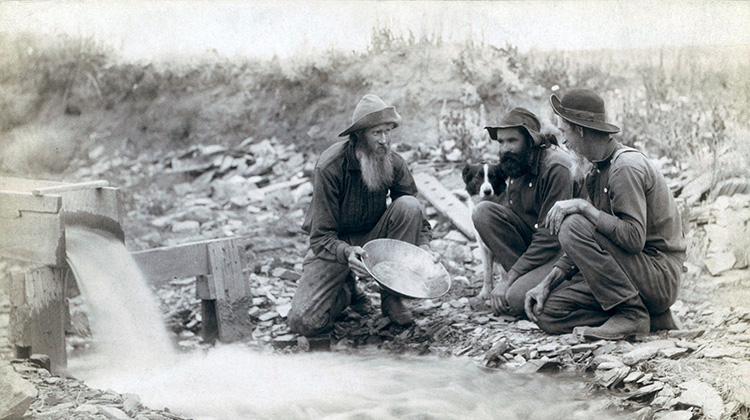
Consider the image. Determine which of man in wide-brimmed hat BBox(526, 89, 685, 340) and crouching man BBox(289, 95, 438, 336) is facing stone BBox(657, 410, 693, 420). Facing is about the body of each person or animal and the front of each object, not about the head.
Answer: the crouching man

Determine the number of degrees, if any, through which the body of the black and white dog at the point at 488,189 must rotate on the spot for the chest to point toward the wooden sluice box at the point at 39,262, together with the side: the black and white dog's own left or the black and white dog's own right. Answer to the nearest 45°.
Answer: approximately 45° to the black and white dog's own right

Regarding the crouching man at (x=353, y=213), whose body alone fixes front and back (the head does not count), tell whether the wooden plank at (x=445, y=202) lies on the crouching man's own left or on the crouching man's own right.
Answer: on the crouching man's own left

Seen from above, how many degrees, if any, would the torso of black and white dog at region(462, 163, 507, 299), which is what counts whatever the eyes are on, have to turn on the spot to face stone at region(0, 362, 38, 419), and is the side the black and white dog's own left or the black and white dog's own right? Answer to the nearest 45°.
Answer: approximately 45° to the black and white dog's own right

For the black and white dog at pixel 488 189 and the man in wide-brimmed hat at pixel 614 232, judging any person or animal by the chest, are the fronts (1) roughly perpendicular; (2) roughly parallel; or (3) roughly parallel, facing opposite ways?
roughly perpendicular

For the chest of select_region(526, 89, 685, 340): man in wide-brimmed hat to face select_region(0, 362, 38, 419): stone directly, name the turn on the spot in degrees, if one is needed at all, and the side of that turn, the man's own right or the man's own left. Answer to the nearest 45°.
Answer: approximately 45° to the man's own left

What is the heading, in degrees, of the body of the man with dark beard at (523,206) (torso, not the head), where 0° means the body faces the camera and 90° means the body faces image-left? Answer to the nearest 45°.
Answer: approximately 45°

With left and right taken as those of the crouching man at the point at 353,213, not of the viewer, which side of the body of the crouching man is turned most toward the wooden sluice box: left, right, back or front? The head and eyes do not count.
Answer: right

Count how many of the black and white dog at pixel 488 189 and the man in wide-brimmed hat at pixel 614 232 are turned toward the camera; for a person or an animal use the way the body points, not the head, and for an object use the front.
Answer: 1

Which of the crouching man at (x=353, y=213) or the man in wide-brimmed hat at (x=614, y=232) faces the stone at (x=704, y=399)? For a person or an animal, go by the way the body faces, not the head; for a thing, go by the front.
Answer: the crouching man

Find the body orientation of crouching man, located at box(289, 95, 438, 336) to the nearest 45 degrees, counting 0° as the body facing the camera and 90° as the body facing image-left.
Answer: approximately 315°

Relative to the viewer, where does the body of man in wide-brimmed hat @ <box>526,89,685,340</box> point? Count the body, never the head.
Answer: to the viewer's left
